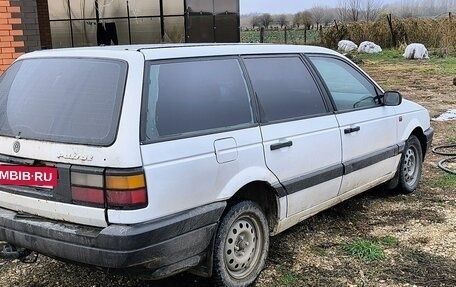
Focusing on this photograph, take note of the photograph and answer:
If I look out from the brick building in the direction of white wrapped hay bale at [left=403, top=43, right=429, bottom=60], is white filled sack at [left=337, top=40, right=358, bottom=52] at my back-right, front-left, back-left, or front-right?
front-left

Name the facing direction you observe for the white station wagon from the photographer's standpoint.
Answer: facing away from the viewer and to the right of the viewer

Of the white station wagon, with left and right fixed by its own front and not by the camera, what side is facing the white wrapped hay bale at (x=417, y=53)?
front

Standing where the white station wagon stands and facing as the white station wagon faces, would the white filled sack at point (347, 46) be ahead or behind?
ahead

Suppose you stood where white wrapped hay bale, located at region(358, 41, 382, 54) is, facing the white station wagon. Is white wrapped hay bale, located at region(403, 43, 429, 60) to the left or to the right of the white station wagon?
left

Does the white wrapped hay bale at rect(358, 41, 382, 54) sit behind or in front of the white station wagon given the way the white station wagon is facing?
in front
